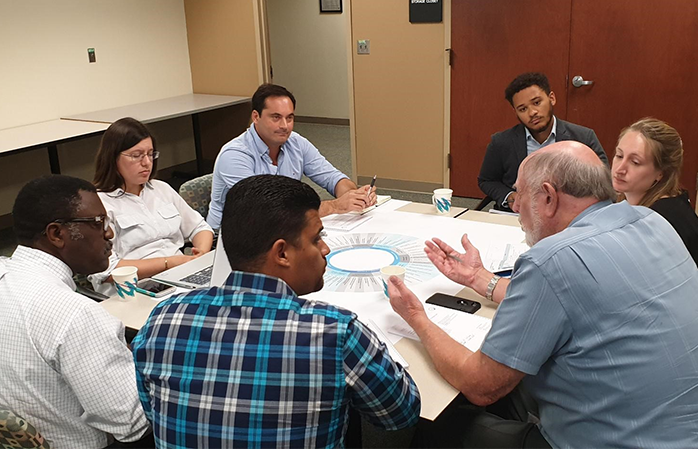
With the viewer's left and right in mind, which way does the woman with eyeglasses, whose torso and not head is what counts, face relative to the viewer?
facing the viewer and to the right of the viewer

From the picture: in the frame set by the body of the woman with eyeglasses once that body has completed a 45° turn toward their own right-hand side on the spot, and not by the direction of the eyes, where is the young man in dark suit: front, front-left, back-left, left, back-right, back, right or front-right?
left

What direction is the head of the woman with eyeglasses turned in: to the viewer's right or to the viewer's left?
to the viewer's right

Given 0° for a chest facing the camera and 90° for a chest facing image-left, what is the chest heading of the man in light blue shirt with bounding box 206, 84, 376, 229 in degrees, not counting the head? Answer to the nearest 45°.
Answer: approximately 315°

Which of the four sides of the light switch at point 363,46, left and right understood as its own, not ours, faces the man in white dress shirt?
front

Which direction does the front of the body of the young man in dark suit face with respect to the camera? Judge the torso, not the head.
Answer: toward the camera

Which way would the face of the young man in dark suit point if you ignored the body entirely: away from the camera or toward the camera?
toward the camera

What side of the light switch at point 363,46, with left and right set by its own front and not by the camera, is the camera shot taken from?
front

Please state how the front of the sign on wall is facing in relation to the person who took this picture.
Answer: facing the viewer

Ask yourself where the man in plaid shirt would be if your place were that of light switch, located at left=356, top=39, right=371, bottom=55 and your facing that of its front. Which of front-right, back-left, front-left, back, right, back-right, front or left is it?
front

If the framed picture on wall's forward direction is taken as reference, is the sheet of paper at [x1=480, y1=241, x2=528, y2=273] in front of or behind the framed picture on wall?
in front

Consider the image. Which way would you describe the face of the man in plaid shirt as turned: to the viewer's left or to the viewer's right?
to the viewer's right

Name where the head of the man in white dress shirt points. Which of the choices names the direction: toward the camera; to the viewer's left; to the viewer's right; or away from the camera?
to the viewer's right

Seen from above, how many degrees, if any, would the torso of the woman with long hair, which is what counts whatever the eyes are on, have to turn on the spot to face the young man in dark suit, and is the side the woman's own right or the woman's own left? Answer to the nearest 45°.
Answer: approximately 90° to the woman's own right

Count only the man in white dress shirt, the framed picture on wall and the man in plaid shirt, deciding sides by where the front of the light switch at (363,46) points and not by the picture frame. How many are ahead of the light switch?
2
